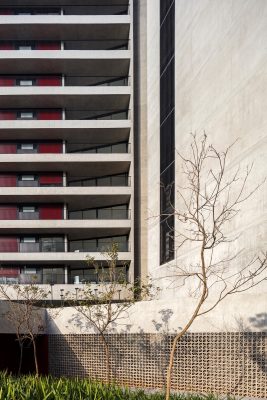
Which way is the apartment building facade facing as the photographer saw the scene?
facing the viewer
